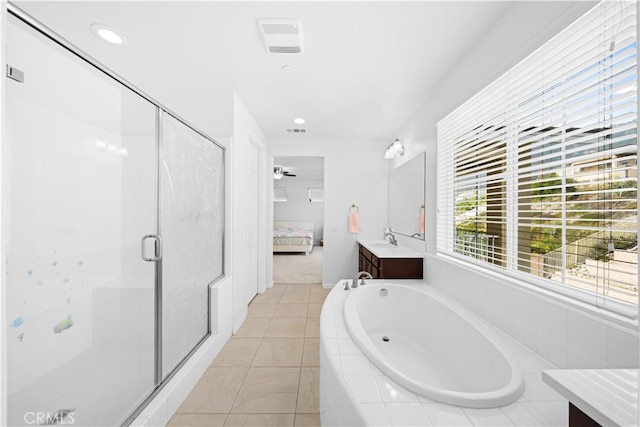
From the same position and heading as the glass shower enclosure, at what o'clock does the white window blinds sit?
The white window blinds is roughly at 12 o'clock from the glass shower enclosure.

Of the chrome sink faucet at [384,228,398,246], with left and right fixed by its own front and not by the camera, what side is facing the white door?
front

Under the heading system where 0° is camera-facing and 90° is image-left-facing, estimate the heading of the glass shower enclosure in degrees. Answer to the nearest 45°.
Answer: approximately 315°

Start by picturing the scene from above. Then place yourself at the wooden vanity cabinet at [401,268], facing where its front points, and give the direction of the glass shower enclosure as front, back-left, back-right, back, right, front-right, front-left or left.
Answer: front-left

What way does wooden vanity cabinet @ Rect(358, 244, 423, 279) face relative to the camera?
to the viewer's left

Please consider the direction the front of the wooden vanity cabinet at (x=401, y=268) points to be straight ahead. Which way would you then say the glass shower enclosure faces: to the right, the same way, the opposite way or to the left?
the opposite way

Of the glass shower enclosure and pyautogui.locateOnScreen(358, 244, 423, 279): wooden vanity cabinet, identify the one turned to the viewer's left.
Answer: the wooden vanity cabinet

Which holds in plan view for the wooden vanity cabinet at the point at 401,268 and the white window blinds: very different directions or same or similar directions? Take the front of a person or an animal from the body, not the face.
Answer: same or similar directions

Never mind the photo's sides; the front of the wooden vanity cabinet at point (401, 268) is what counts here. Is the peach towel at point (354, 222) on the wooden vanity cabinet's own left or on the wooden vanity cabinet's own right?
on the wooden vanity cabinet's own right

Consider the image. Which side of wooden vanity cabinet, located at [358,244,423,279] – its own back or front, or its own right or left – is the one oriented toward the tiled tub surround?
left

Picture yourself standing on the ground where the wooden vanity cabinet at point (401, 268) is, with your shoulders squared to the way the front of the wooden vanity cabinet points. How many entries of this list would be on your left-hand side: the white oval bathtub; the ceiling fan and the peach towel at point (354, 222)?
1

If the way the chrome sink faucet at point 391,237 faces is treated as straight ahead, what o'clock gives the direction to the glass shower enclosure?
The glass shower enclosure is roughly at 10 o'clock from the chrome sink faucet.

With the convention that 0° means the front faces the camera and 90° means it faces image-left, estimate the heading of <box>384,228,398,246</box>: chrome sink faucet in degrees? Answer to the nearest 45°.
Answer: approximately 90°

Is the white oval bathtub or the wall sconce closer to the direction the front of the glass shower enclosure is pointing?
the white oval bathtub
